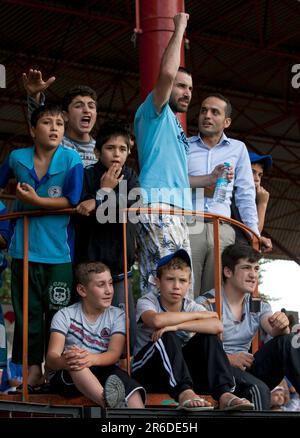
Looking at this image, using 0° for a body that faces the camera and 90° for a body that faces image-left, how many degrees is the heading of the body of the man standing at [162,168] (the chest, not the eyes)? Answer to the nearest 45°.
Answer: approximately 315°

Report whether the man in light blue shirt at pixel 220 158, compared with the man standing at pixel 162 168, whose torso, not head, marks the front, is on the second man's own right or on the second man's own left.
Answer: on the second man's own left

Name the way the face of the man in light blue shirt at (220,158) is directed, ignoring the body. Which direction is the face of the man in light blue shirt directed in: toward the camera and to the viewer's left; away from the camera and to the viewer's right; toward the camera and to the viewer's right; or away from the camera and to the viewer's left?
toward the camera and to the viewer's left

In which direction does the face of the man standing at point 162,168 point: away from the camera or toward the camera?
toward the camera
